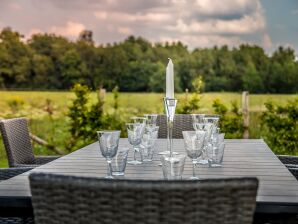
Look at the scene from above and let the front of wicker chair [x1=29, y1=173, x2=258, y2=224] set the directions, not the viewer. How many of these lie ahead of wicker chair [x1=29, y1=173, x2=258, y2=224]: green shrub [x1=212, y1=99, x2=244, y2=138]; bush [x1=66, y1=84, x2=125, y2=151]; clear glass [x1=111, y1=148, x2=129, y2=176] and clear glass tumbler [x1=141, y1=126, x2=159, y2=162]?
4

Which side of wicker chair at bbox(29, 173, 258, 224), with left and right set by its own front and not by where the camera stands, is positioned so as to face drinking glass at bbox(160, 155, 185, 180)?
front

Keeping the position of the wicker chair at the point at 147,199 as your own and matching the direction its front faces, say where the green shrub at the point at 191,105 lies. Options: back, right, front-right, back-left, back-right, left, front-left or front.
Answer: front

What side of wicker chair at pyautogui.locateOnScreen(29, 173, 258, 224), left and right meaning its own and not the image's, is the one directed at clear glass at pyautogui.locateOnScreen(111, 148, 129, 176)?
front

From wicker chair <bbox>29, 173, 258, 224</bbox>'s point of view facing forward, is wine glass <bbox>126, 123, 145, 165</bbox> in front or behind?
in front

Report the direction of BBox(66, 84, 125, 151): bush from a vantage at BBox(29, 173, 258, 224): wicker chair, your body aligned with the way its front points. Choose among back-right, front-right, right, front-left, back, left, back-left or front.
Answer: front

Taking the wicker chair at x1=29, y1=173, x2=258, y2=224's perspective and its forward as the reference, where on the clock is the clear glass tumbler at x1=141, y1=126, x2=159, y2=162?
The clear glass tumbler is roughly at 12 o'clock from the wicker chair.

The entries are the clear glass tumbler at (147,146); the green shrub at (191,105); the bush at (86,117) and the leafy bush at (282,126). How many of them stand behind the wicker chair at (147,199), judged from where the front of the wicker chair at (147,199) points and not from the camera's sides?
0

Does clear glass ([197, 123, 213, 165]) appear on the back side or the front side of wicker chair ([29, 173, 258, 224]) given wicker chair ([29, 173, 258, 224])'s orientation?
on the front side

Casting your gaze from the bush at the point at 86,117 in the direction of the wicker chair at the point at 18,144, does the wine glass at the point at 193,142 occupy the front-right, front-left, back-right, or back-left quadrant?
front-left

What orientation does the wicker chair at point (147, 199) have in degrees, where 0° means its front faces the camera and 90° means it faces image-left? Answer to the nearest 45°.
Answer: approximately 180°

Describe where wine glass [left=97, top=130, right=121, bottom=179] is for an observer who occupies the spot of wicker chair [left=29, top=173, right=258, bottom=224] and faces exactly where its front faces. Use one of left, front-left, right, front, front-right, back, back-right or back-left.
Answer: front

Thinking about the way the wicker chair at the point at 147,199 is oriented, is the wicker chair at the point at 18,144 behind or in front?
in front
